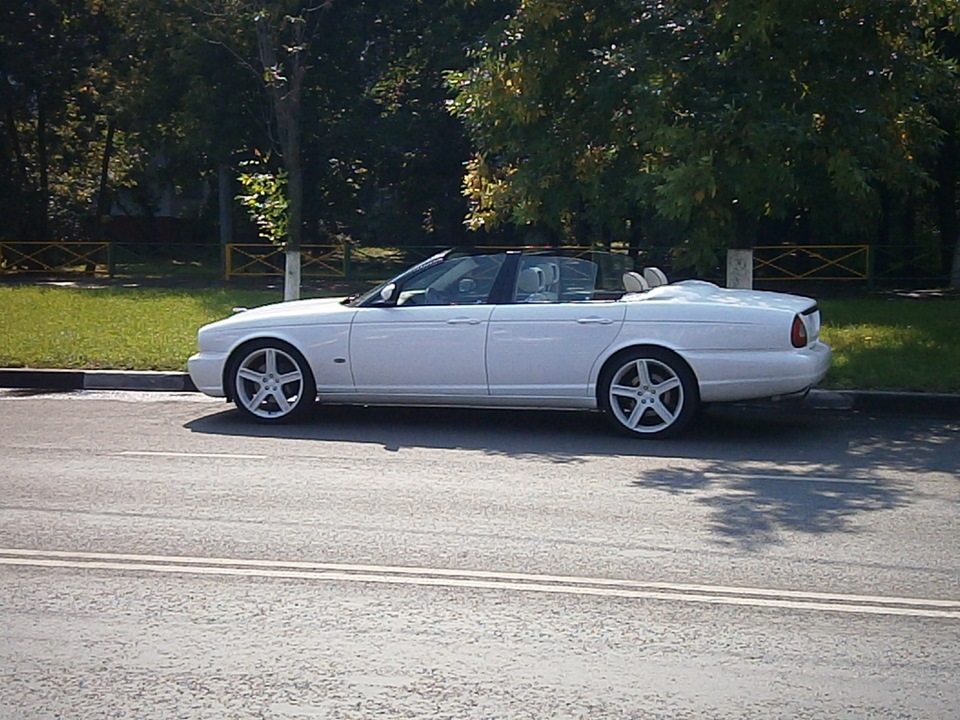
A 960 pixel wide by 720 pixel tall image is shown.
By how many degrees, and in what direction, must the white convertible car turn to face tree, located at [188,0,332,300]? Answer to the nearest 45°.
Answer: approximately 90° to its right

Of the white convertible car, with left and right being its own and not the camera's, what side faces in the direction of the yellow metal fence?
right

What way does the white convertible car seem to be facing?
to the viewer's left
